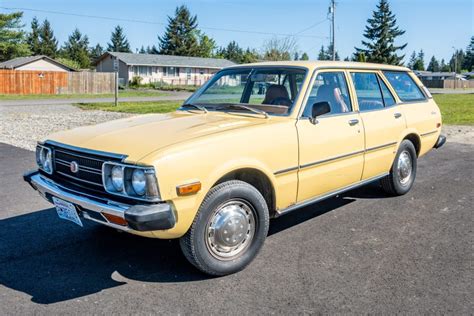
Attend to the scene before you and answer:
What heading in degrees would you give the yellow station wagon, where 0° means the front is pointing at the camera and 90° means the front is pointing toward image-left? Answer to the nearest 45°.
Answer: approximately 45°

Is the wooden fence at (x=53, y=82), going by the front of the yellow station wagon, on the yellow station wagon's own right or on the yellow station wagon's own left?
on the yellow station wagon's own right
